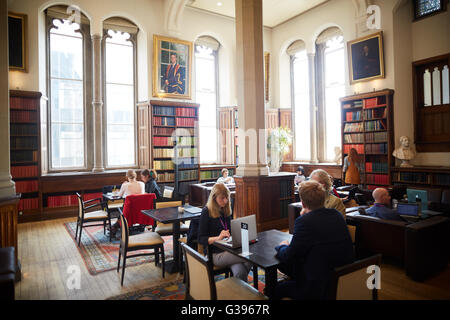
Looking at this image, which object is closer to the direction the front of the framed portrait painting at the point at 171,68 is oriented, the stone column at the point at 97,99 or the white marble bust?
the white marble bust

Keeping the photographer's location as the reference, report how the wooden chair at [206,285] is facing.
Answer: facing away from the viewer and to the right of the viewer

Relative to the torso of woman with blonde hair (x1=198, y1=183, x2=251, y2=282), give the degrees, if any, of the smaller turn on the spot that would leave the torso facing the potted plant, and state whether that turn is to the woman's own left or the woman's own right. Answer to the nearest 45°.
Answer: approximately 135° to the woman's own left

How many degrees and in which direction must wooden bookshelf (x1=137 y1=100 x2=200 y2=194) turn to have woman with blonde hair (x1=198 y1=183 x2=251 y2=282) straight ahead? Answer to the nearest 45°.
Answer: approximately 45° to its right

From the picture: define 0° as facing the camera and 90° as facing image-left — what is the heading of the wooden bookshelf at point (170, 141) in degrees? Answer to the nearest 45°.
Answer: approximately 315°

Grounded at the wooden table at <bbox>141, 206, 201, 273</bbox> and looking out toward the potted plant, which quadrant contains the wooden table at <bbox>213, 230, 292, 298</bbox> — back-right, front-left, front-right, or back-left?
back-right

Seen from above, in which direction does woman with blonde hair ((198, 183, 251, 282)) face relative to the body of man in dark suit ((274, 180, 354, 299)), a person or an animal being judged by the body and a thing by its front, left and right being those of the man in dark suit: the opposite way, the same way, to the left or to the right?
the opposite way

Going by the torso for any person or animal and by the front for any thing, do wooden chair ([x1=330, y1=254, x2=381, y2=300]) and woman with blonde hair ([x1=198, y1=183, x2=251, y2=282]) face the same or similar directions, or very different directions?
very different directions

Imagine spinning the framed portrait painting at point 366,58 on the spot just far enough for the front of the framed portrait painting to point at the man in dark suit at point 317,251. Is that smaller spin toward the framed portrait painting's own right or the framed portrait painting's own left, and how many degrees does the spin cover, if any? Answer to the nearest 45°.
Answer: approximately 45° to the framed portrait painting's own left

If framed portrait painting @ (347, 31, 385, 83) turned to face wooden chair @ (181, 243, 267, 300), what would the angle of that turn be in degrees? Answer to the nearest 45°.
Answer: approximately 45° to its left
